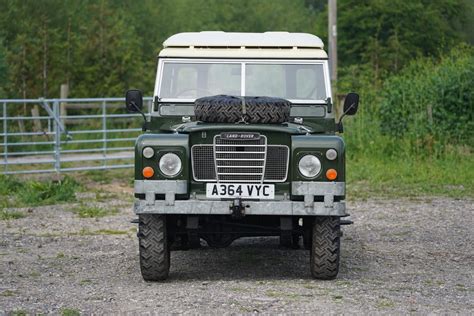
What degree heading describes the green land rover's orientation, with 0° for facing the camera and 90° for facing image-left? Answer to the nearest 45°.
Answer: approximately 0°

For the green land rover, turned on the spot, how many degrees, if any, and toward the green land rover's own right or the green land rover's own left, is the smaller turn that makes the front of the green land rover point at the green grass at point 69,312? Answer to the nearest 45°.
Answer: approximately 45° to the green land rover's own right

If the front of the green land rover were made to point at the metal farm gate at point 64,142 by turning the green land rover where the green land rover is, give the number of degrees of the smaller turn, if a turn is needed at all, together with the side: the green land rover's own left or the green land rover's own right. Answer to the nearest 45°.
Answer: approximately 180°

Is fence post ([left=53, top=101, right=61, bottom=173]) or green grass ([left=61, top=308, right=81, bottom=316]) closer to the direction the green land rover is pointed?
the green grass

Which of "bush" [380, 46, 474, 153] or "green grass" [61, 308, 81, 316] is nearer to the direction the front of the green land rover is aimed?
the green grass

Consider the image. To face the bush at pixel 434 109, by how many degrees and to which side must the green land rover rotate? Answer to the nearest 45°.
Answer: approximately 180°

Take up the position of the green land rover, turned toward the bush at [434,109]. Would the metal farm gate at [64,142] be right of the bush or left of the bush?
left

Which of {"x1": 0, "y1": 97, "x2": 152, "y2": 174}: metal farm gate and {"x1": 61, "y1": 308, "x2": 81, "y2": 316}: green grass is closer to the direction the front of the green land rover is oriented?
the green grass

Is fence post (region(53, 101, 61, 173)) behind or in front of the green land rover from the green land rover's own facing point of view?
behind
